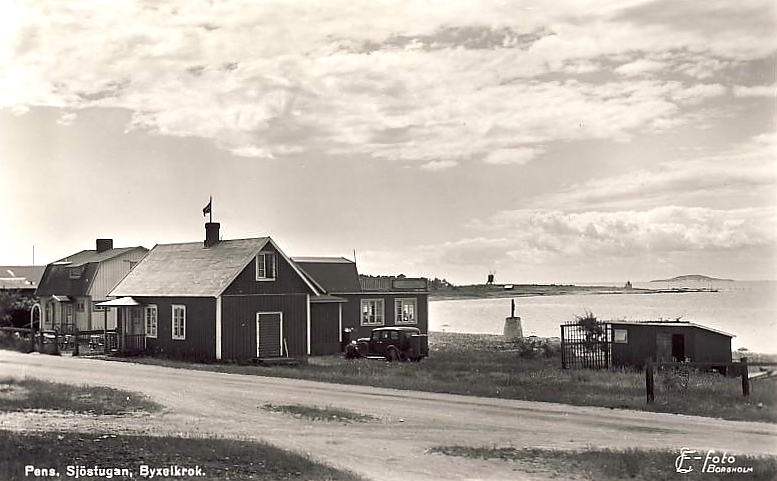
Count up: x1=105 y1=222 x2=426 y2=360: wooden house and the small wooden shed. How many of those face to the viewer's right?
0

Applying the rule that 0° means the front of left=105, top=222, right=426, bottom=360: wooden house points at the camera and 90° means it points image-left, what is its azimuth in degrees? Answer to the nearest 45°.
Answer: approximately 45°

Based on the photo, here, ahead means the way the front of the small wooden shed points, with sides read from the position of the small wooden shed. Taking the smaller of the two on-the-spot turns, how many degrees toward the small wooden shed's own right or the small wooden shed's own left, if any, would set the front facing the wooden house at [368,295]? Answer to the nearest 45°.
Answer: approximately 135° to the small wooden shed's own right

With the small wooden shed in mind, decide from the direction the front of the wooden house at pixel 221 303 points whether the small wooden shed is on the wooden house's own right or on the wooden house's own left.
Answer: on the wooden house's own left

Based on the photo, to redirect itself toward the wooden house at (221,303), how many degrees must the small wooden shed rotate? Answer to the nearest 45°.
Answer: approximately 90° to its right

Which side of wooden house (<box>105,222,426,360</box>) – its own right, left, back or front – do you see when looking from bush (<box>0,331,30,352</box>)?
right

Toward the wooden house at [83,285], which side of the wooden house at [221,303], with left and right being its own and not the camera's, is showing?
right

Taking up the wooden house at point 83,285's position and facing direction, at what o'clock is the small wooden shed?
The small wooden shed is roughly at 9 o'clock from the wooden house.

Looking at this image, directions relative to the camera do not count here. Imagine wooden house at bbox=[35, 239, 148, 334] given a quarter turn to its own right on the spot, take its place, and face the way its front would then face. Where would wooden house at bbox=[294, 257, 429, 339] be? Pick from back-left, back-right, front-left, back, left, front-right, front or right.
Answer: back-right
